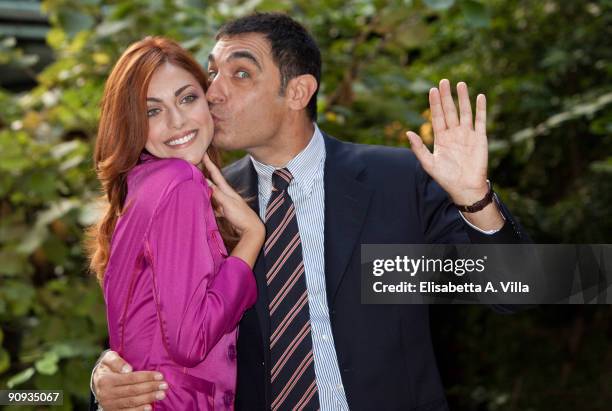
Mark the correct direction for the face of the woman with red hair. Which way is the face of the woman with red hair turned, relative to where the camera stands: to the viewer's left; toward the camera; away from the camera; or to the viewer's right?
toward the camera

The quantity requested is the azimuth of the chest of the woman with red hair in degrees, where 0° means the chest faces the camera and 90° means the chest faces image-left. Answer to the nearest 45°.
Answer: approximately 270°

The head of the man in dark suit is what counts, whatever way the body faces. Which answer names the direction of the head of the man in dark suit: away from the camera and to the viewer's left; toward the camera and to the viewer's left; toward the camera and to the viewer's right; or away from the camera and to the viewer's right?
toward the camera and to the viewer's left

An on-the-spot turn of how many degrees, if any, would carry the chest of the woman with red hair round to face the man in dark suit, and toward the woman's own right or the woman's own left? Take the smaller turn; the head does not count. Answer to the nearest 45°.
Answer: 0° — they already face them

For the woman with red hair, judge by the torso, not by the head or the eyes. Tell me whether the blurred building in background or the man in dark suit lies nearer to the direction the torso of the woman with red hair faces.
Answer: the man in dark suit

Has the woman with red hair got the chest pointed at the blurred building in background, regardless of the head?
no
